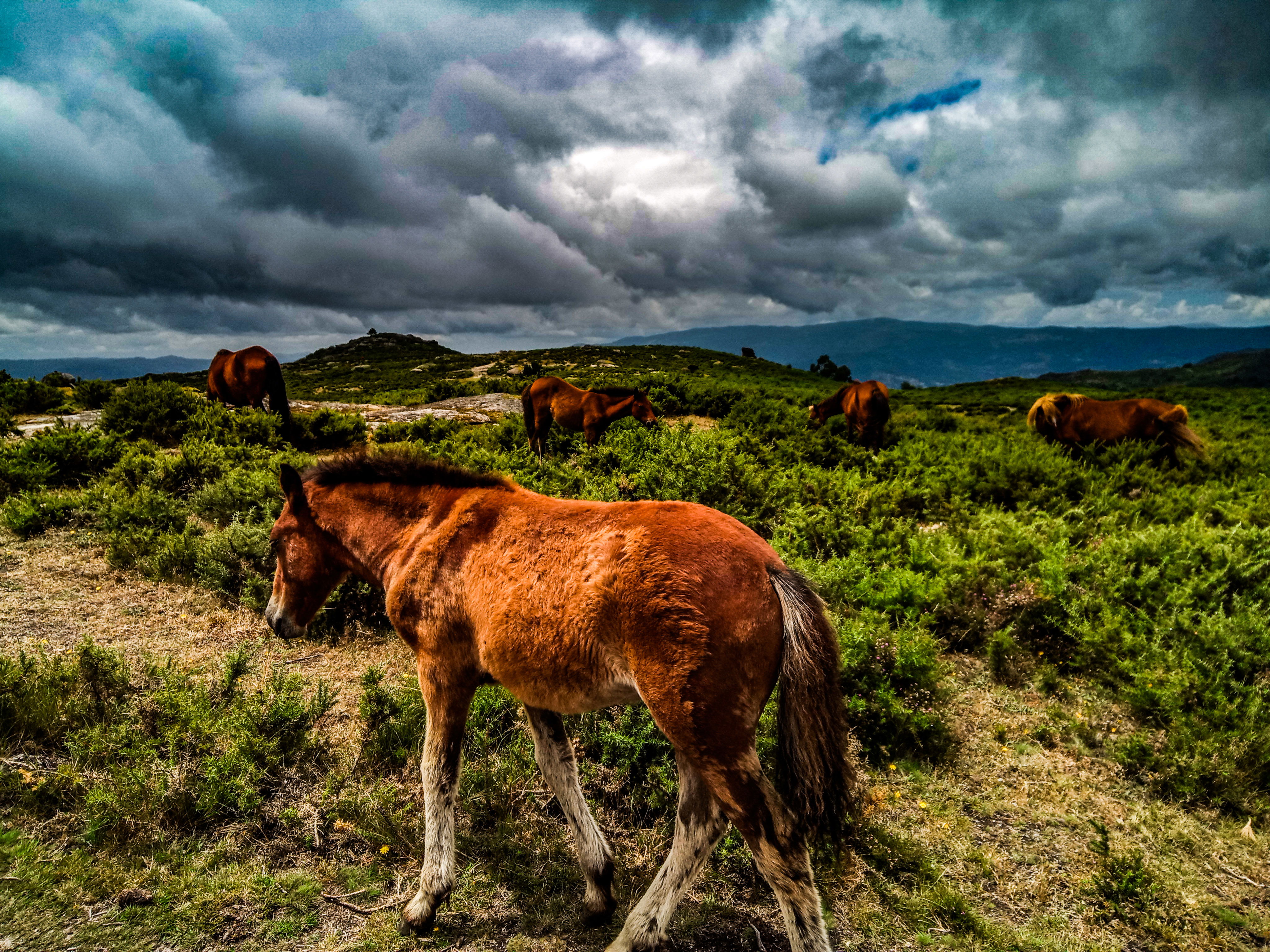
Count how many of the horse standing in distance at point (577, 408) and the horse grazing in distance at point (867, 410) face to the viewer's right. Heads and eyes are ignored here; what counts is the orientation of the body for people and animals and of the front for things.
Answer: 1

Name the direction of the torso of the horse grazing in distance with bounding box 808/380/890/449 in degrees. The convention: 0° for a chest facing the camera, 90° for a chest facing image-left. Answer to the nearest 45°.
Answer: approximately 135°

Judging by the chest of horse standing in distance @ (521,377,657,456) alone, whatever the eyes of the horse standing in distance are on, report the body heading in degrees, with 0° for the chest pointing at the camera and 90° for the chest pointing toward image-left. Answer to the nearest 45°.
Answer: approximately 270°

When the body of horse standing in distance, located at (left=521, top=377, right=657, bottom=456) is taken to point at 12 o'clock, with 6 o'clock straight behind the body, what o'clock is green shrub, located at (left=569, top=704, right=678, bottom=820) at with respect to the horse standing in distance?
The green shrub is roughly at 3 o'clock from the horse standing in distance.

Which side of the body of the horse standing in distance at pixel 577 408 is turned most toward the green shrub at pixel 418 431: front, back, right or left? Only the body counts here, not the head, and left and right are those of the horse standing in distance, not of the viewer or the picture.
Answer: back

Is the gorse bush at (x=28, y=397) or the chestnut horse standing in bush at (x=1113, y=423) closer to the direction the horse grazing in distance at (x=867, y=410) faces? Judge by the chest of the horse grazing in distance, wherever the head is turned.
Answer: the gorse bush

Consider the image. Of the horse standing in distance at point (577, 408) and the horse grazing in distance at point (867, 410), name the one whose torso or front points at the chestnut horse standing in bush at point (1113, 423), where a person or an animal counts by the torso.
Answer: the horse standing in distance at point (577, 408)

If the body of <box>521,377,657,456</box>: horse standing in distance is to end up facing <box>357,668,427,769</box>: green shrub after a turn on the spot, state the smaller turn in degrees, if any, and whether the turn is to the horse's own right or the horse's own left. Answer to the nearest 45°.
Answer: approximately 90° to the horse's own right

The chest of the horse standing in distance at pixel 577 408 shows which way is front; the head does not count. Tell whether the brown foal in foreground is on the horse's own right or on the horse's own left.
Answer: on the horse's own right

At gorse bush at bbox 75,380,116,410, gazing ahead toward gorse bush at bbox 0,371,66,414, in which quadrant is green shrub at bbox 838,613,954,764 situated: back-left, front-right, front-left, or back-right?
back-left

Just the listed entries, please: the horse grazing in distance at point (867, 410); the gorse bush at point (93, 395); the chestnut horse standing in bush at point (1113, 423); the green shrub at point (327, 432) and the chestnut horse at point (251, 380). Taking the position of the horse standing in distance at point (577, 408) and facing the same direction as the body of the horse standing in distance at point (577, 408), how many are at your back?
3

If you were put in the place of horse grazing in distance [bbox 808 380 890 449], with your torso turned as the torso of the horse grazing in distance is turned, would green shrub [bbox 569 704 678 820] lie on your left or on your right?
on your left

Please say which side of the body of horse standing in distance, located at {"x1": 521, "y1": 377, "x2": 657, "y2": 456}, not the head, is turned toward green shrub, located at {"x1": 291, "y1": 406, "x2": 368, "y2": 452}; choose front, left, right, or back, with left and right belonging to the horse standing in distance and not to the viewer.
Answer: back

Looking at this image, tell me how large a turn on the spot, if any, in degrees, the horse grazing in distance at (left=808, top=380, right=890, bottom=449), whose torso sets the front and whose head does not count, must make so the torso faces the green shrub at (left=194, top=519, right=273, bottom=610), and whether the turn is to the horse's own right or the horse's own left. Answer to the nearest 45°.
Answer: approximately 90° to the horse's own left

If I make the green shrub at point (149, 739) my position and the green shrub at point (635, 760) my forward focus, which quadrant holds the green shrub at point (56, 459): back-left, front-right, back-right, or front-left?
back-left

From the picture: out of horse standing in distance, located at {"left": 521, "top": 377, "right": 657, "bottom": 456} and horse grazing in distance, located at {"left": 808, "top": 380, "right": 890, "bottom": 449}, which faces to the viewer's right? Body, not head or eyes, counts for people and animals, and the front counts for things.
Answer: horse standing in distance, located at {"left": 521, "top": 377, "right": 657, "bottom": 456}
